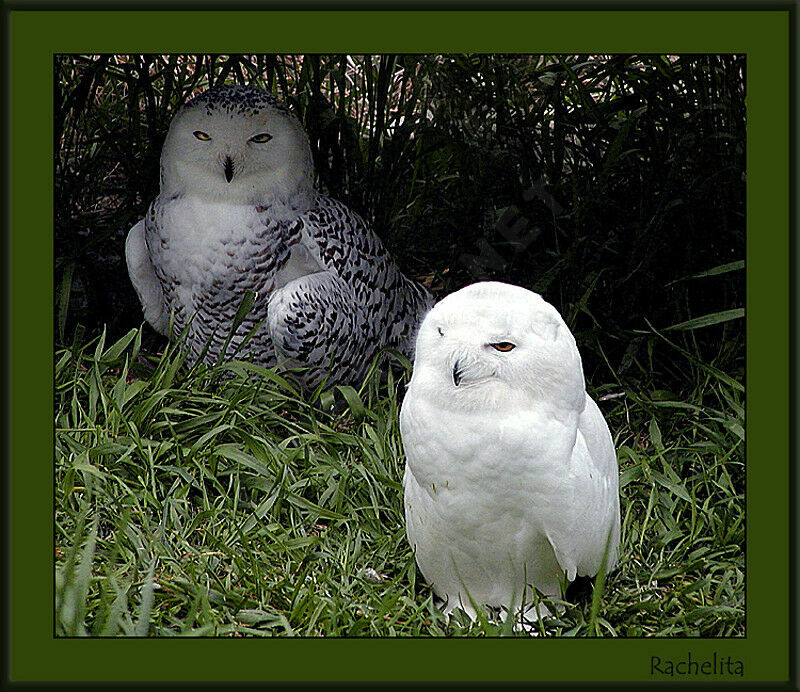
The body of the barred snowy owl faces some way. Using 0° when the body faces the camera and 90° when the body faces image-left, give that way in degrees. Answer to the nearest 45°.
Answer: approximately 45°

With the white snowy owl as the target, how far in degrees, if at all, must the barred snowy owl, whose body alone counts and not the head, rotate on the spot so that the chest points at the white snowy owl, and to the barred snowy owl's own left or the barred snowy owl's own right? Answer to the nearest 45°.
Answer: approximately 45° to the barred snowy owl's own left
